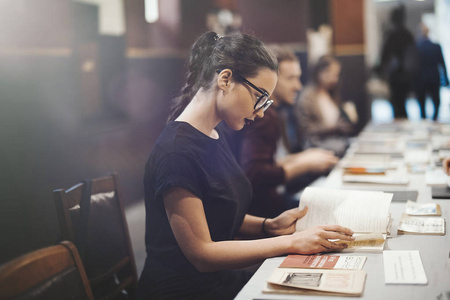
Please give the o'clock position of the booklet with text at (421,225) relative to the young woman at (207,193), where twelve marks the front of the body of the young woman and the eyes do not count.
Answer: The booklet with text is roughly at 12 o'clock from the young woman.

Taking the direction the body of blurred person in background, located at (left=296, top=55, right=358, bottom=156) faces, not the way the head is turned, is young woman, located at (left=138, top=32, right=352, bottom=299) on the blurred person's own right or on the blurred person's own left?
on the blurred person's own right

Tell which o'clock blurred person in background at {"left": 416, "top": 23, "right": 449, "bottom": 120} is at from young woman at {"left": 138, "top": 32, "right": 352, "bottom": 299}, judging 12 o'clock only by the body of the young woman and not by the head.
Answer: The blurred person in background is roughly at 10 o'clock from the young woman.

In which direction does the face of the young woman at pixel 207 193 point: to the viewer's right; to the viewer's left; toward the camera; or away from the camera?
to the viewer's right

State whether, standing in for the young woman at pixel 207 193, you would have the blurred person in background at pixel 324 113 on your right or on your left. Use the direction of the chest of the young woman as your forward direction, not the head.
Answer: on your left

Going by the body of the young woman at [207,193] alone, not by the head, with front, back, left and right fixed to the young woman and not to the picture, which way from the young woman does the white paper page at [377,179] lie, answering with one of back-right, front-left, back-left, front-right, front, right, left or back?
front-left

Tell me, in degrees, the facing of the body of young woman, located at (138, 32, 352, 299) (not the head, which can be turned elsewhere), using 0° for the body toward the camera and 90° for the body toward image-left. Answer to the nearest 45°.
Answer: approximately 270°

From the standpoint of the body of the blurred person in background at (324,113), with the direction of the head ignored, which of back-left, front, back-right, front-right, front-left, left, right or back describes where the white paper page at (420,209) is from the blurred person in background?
front-right

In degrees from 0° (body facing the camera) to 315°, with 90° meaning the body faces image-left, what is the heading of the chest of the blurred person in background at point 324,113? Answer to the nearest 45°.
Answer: approximately 315°

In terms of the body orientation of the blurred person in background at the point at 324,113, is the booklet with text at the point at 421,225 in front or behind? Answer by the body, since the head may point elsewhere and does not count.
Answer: in front

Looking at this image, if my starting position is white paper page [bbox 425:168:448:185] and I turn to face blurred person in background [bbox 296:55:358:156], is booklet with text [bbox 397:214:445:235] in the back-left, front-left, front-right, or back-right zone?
back-left

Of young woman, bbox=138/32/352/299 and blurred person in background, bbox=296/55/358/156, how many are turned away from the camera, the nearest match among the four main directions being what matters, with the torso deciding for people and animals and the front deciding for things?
0

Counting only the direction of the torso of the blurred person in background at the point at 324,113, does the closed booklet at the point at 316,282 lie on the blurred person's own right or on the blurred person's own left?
on the blurred person's own right
